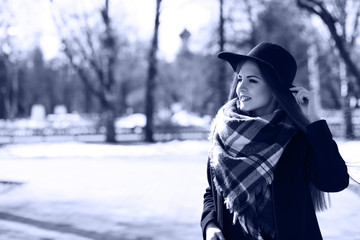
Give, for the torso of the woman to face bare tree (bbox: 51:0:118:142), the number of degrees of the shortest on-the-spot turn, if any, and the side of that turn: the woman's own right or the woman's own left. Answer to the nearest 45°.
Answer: approximately 135° to the woman's own right

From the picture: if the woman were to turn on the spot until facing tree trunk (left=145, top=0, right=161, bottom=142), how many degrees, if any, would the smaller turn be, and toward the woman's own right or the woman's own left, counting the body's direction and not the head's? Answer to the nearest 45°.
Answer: approximately 135° to the woman's own right

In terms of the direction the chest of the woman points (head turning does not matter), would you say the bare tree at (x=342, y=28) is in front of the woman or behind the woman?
behind

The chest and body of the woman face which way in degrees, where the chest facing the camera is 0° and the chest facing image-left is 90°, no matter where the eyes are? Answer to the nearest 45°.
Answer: approximately 45°
